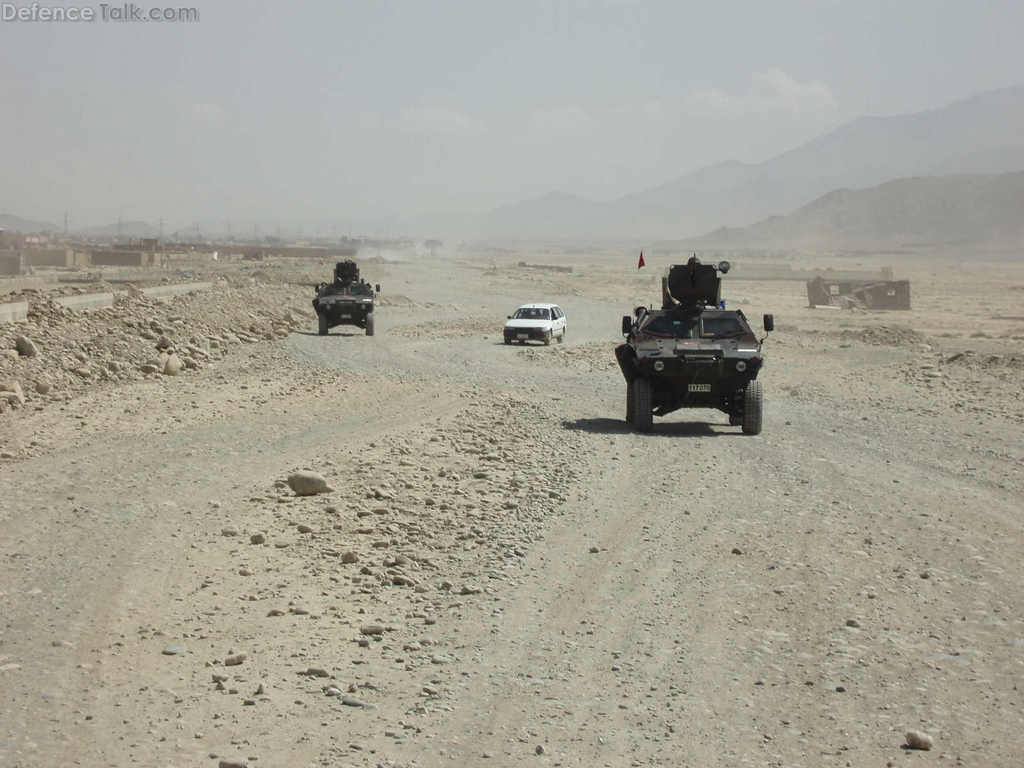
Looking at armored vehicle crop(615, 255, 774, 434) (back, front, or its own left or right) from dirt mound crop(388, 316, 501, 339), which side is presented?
back

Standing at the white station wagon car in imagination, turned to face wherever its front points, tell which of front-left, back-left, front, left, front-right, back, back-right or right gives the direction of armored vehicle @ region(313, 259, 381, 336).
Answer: front-right

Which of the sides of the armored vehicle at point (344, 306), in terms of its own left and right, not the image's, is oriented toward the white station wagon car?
left

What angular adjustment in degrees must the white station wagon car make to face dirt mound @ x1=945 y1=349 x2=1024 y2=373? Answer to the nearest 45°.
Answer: approximately 90° to its left

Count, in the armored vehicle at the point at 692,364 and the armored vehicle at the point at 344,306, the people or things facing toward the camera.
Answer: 2

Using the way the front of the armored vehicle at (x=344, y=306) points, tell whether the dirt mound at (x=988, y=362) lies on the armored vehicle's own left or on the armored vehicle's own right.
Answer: on the armored vehicle's own left

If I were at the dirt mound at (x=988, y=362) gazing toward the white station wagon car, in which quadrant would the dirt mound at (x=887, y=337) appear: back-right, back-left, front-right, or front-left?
front-right

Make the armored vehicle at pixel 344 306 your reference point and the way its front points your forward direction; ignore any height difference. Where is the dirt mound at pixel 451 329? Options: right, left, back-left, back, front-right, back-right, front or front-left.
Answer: back-left

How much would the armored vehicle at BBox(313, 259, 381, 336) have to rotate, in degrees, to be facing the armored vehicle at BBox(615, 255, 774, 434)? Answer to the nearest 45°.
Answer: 0° — it already faces it

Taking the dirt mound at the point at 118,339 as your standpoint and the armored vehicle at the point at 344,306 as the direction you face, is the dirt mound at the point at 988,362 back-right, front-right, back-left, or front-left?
front-right

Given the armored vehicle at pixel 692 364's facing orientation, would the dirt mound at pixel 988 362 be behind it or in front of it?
behind

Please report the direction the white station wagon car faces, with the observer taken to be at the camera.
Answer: facing the viewer and to the left of the viewer

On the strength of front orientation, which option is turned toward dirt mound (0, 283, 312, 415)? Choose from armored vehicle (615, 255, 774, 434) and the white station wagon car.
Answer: the white station wagon car

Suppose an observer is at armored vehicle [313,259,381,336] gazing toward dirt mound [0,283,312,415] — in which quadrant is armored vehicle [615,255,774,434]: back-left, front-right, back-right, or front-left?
front-left

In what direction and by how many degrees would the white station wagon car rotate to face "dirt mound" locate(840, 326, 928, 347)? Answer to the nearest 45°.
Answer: approximately 135° to its left

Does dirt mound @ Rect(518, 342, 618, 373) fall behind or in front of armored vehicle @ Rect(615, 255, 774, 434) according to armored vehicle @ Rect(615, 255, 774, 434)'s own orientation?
behind

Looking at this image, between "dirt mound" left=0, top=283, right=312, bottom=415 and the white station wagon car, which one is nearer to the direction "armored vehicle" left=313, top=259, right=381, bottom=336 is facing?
the dirt mound

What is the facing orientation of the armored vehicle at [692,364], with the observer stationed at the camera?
facing the viewer
